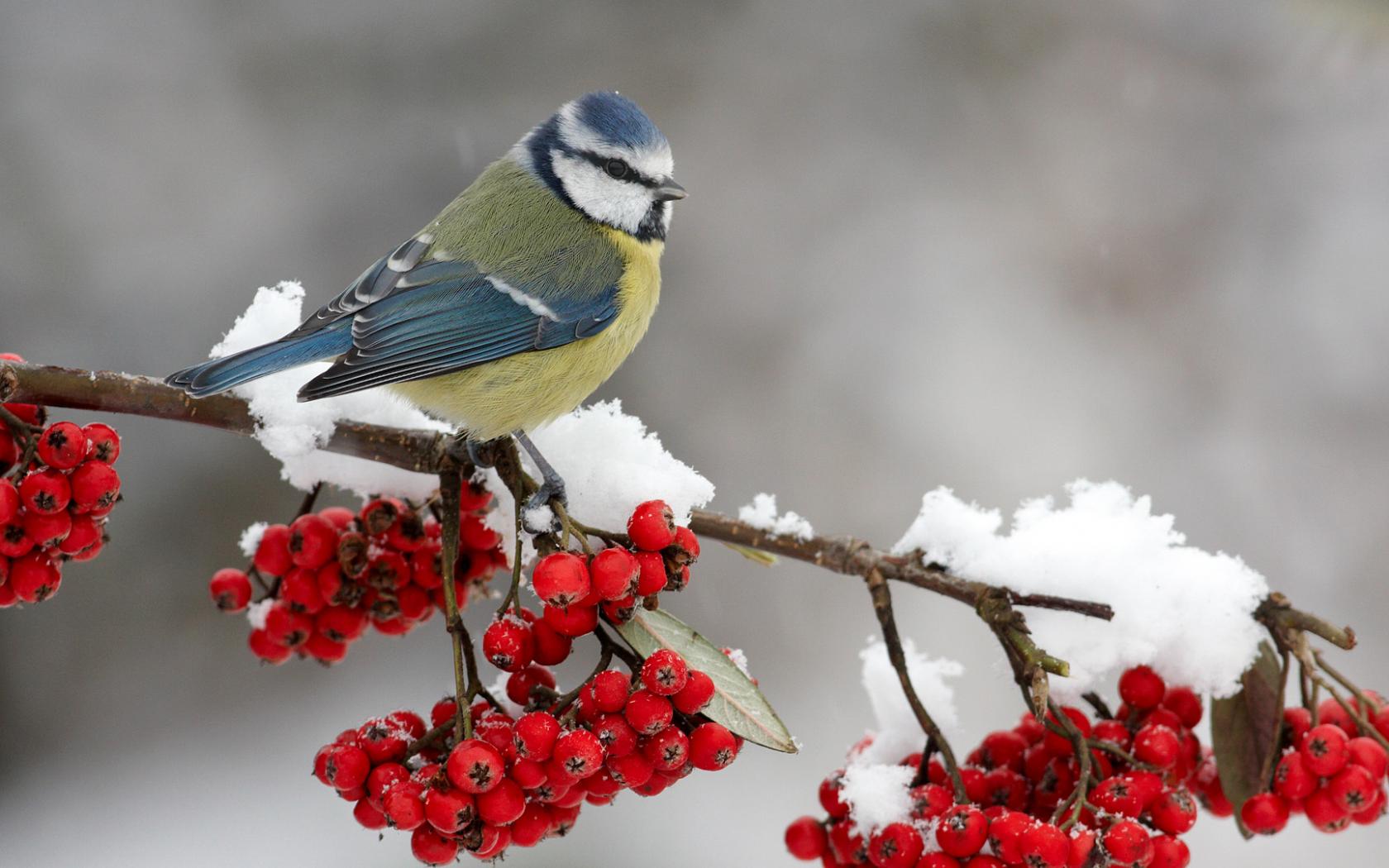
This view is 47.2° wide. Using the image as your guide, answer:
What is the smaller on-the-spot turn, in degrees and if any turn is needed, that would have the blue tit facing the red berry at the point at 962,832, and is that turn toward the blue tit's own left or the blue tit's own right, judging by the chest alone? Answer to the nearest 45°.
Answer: approximately 45° to the blue tit's own right

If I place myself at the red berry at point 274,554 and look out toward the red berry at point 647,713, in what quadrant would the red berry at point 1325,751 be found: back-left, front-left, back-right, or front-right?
front-left

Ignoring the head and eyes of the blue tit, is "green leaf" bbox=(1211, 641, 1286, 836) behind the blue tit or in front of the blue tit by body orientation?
in front

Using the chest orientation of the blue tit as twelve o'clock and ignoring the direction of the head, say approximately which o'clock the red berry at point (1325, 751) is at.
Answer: The red berry is roughly at 1 o'clock from the blue tit.

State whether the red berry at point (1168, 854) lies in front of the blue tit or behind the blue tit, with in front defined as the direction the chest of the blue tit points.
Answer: in front

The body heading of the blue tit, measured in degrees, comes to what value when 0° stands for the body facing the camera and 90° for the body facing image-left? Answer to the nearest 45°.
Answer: approximately 270°
